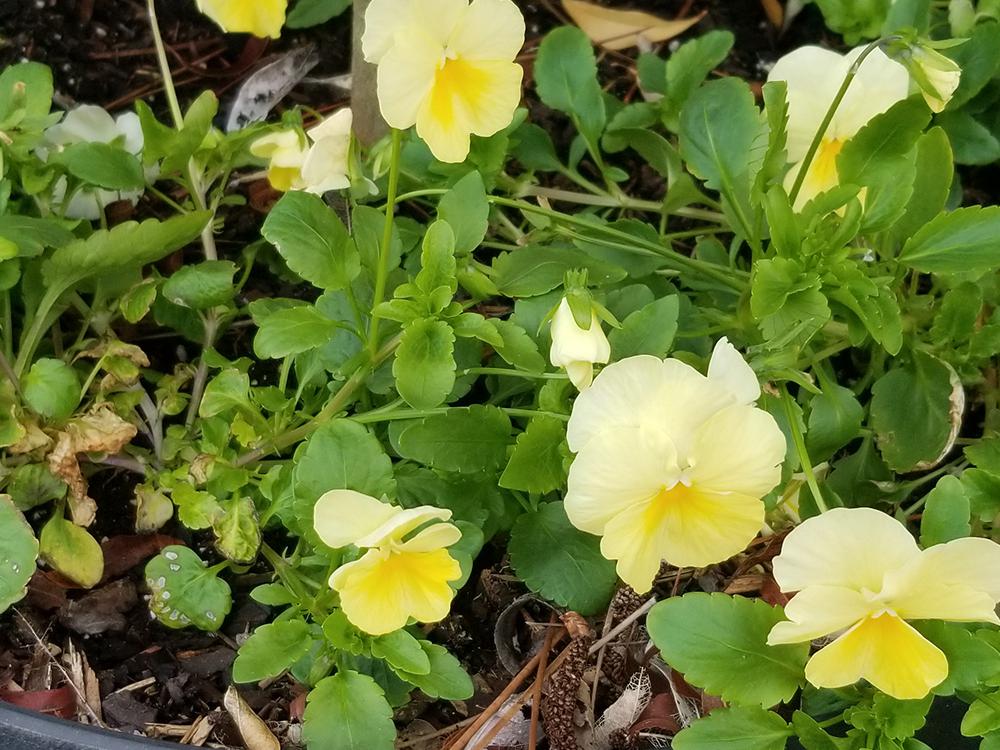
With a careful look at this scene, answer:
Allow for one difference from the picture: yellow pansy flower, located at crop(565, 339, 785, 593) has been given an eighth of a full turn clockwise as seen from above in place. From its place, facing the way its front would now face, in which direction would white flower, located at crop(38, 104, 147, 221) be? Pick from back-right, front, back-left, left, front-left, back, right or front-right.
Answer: right

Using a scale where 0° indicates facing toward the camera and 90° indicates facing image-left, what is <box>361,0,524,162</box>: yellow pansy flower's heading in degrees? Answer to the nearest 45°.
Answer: approximately 0°

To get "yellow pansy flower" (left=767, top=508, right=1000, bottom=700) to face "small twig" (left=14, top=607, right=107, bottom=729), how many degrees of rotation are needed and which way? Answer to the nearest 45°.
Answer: approximately 90° to its right
